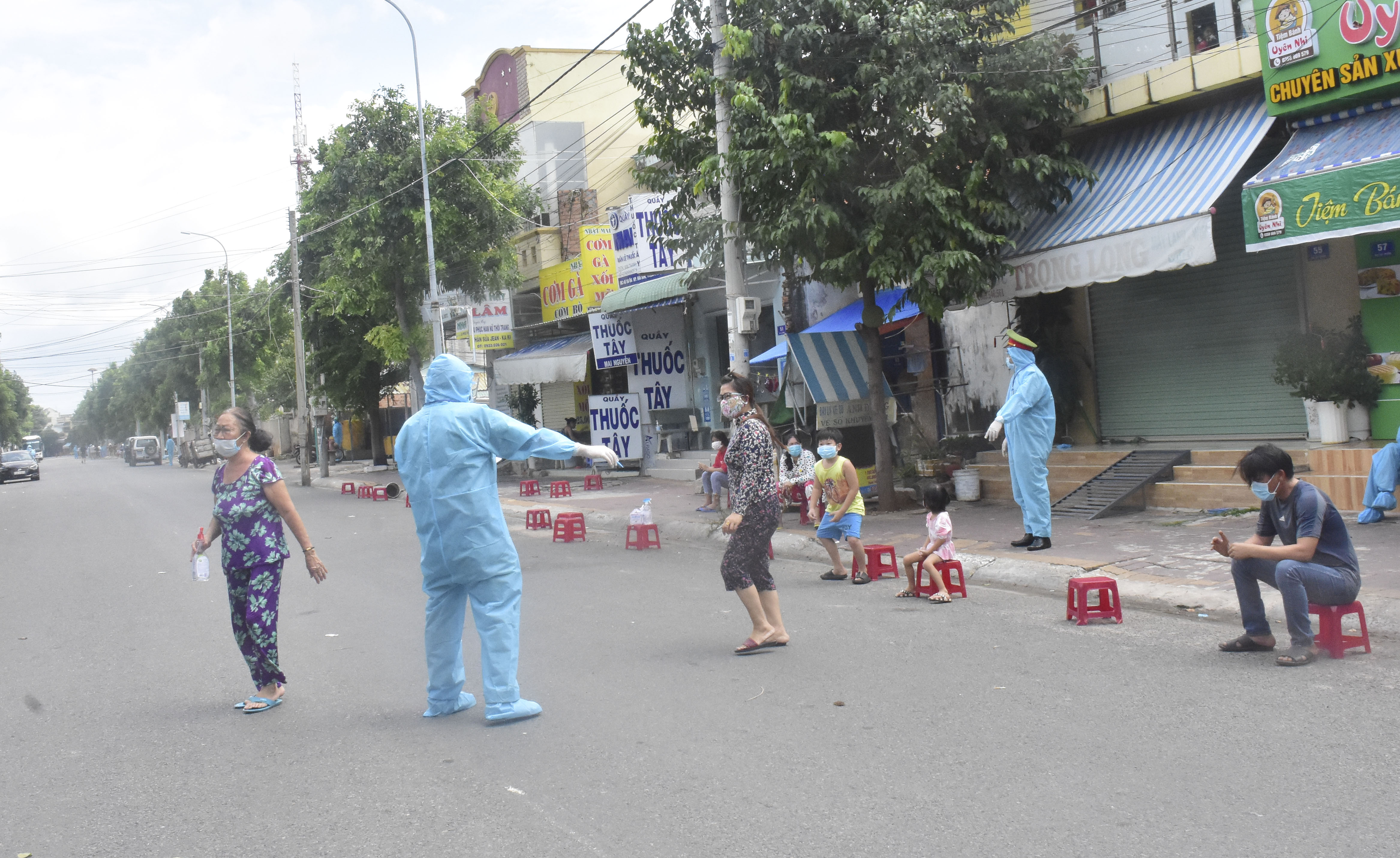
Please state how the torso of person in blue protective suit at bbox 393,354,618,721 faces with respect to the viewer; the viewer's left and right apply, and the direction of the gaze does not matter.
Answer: facing away from the viewer and to the right of the viewer

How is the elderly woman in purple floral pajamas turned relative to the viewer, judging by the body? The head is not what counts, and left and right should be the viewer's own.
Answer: facing the viewer and to the left of the viewer

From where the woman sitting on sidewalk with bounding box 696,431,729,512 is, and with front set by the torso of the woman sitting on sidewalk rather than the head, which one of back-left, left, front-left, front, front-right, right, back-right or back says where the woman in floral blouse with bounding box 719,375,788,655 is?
front-left

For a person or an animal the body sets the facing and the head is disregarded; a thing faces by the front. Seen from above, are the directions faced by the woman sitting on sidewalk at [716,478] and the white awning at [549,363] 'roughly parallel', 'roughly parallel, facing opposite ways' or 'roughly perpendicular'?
roughly parallel

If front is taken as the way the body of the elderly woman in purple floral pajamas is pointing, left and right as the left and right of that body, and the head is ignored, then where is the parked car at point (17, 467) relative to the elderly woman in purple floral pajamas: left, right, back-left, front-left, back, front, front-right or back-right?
back-right

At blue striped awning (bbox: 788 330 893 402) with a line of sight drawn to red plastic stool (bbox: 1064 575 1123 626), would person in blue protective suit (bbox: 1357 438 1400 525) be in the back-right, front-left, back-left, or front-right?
front-left

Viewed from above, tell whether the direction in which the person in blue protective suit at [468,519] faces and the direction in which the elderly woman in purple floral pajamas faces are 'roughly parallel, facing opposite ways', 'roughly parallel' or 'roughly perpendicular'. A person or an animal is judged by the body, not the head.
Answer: roughly parallel, facing opposite ways

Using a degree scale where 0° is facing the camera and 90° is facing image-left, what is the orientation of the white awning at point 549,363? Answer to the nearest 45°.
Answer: approximately 45°

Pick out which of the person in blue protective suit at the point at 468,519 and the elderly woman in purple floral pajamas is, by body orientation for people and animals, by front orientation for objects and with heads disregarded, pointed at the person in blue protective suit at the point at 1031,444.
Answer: the person in blue protective suit at the point at 468,519

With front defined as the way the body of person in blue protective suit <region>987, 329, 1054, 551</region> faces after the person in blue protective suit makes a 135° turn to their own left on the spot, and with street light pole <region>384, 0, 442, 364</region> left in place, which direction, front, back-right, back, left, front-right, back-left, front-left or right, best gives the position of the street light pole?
back

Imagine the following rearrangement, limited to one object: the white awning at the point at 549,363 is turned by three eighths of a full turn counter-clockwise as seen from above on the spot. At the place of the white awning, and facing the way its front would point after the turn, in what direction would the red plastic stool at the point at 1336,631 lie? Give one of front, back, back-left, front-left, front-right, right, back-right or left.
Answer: right

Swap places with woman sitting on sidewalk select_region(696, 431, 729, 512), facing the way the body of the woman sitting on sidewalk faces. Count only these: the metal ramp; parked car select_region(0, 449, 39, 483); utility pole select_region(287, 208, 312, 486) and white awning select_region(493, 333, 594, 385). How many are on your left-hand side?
1
